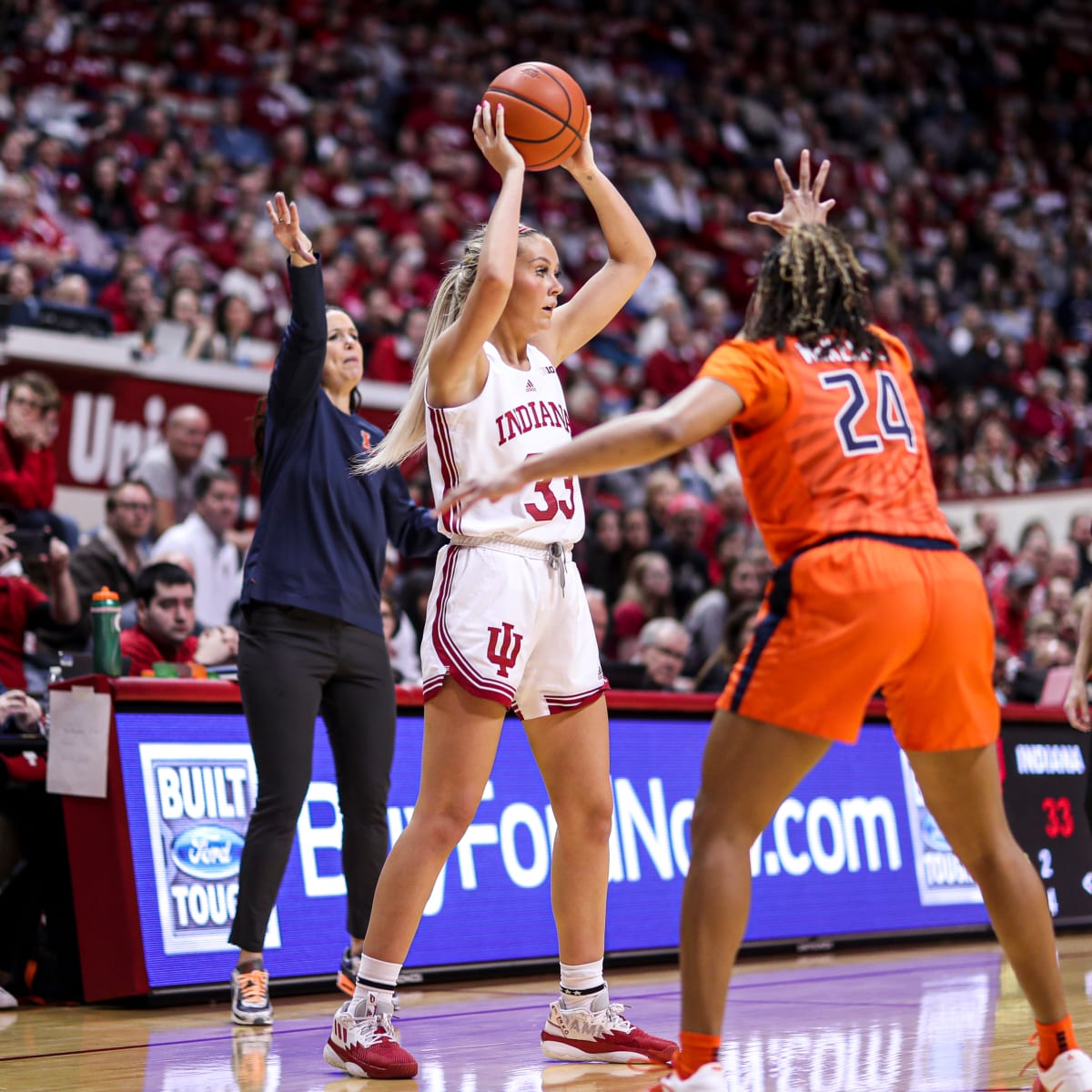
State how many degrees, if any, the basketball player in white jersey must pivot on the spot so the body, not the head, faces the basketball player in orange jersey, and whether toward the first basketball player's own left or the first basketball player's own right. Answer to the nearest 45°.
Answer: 0° — they already face them

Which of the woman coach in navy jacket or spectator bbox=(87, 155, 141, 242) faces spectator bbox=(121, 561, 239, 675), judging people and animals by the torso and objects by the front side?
spectator bbox=(87, 155, 141, 242)

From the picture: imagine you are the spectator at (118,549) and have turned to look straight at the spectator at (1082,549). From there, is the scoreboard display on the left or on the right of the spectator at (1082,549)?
right

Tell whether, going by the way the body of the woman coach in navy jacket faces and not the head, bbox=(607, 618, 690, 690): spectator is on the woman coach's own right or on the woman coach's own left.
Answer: on the woman coach's own left

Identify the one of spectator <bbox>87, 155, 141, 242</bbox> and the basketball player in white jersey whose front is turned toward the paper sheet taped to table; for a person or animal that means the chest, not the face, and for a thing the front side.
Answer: the spectator

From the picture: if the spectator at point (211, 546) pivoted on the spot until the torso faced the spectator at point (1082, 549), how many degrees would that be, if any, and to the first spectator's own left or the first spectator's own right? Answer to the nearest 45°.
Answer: approximately 90° to the first spectator's own left

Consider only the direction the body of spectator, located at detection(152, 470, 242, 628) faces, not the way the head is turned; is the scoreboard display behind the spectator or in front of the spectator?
in front

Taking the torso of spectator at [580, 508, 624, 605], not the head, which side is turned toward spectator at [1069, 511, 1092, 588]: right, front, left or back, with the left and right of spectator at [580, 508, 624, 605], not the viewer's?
left

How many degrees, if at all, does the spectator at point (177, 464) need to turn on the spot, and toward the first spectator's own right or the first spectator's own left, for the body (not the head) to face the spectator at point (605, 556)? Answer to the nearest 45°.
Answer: approximately 90° to the first spectator's own left
